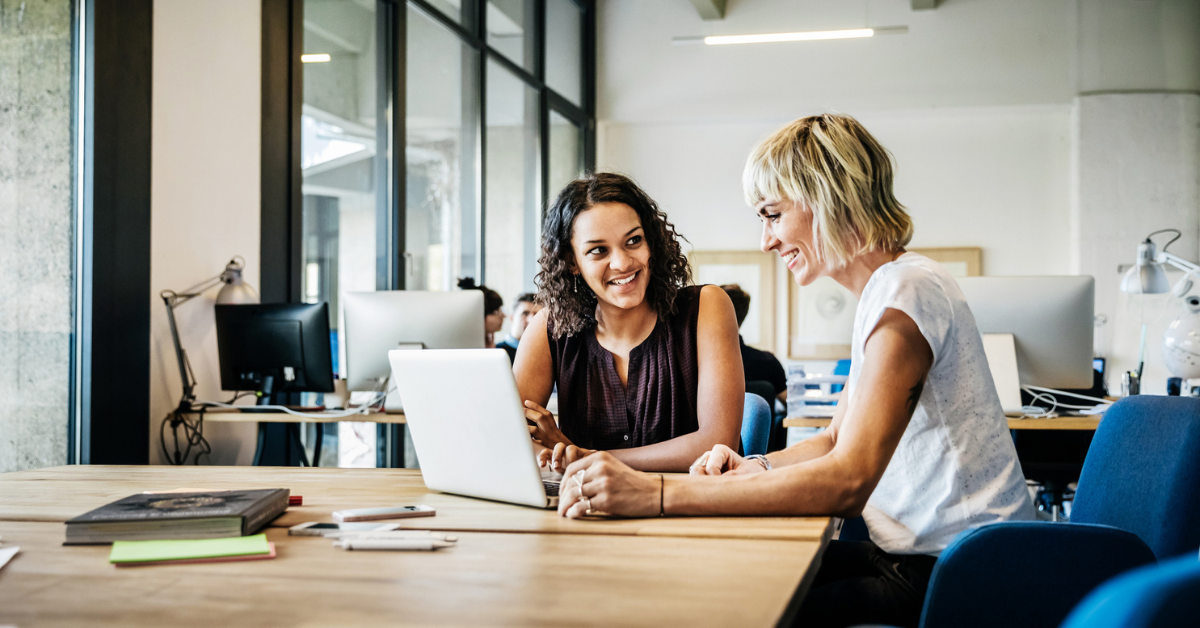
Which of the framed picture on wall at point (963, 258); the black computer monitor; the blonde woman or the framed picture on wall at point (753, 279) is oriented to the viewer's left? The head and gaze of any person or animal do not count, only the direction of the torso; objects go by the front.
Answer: the blonde woman

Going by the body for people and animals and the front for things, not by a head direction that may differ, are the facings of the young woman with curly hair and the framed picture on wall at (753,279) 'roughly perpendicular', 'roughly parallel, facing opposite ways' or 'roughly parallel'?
roughly parallel

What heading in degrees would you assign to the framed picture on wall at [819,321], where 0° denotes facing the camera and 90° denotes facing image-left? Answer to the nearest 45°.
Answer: approximately 0°

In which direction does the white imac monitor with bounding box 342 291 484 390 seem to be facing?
away from the camera

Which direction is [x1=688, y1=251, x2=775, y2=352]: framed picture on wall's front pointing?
toward the camera

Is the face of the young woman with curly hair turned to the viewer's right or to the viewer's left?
to the viewer's right

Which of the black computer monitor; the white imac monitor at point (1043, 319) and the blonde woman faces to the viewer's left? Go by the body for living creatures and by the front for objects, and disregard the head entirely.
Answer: the blonde woman

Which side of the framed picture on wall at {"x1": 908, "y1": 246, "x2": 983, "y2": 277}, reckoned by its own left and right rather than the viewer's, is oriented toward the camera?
front

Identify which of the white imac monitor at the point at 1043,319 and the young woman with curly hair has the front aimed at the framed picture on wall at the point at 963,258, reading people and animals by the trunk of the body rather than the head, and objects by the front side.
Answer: the white imac monitor

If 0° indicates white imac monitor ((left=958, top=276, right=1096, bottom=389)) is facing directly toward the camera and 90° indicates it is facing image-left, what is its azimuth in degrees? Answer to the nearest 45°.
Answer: approximately 180°

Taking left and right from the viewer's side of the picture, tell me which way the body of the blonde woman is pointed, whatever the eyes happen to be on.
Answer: facing to the left of the viewer

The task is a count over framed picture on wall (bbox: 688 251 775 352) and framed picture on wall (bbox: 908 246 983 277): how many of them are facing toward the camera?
2
